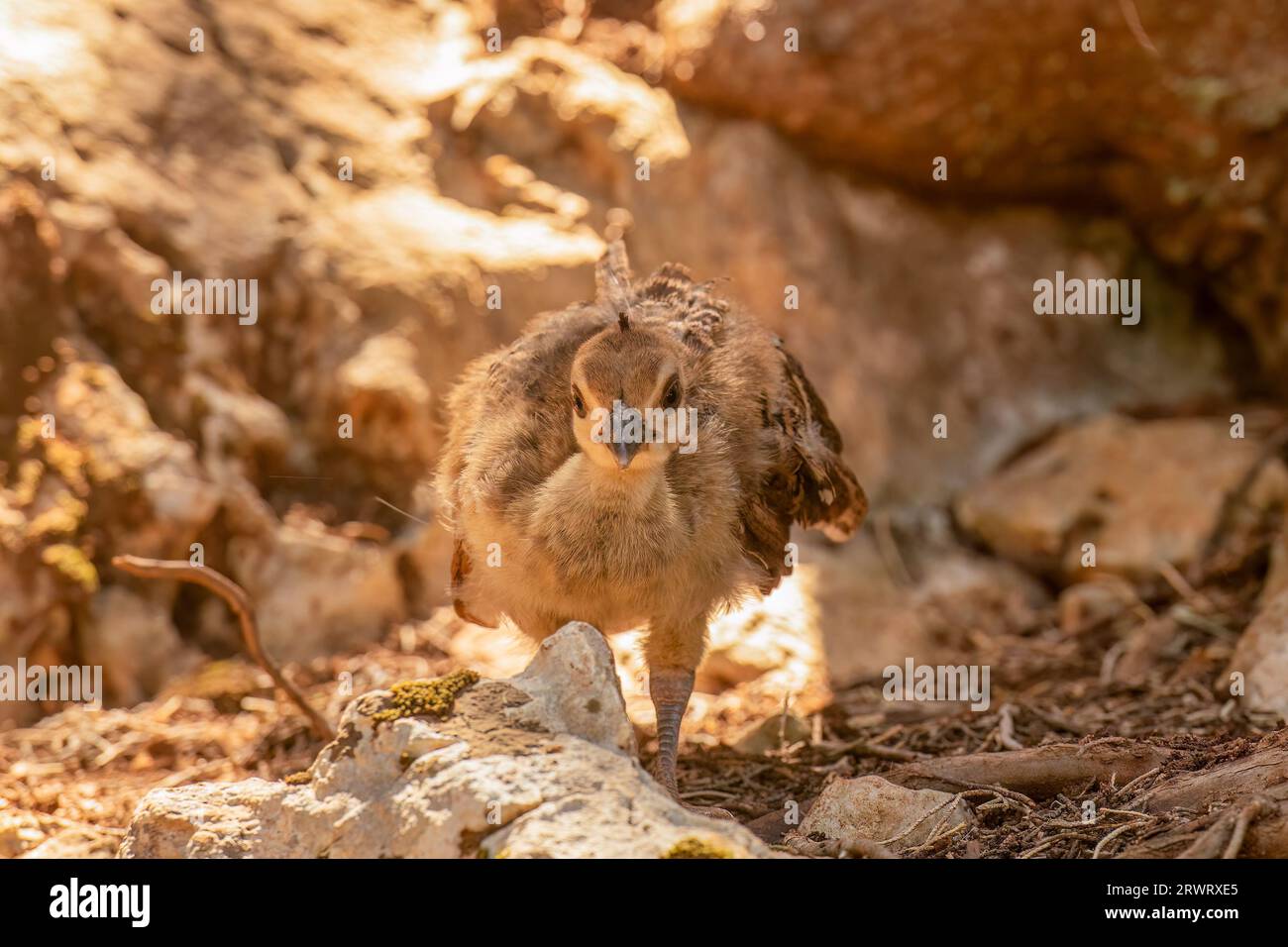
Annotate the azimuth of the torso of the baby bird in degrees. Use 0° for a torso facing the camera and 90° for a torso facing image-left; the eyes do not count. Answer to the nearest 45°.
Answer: approximately 0°

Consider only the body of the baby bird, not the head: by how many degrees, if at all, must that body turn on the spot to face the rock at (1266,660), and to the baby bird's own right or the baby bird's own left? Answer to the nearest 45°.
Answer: approximately 90° to the baby bird's own left

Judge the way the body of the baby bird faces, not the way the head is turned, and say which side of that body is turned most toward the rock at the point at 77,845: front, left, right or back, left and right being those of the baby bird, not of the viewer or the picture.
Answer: right

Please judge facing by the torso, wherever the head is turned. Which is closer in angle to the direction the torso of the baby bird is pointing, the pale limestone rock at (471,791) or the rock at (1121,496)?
the pale limestone rock
